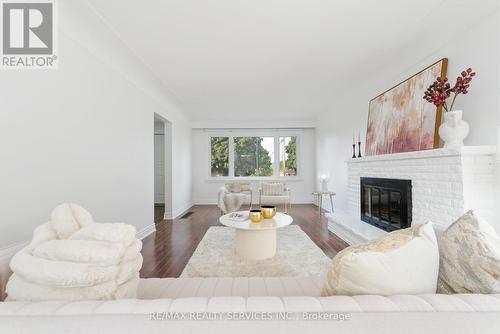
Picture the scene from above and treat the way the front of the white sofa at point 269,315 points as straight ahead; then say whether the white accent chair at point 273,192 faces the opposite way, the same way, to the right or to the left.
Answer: the opposite way

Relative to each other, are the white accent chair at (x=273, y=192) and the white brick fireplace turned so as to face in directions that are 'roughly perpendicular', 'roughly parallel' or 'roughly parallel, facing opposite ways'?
roughly perpendicular

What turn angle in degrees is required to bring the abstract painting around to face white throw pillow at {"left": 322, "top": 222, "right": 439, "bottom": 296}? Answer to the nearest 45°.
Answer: approximately 45° to its left

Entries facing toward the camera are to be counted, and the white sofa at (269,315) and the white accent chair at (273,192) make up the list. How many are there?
1

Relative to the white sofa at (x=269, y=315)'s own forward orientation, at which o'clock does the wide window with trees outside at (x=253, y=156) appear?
The wide window with trees outside is roughly at 12 o'clock from the white sofa.

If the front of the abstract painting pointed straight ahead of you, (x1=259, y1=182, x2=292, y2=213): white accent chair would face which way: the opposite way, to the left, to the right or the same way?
to the left

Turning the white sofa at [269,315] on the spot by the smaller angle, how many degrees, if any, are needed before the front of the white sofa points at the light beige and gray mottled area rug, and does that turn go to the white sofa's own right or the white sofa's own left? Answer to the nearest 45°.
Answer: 0° — it already faces it

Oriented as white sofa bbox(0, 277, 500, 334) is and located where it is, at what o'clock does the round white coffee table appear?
The round white coffee table is roughly at 12 o'clock from the white sofa.

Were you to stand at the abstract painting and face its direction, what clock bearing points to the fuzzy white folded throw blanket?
The fuzzy white folded throw blanket is roughly at 11 o'clock from the abstract painting.

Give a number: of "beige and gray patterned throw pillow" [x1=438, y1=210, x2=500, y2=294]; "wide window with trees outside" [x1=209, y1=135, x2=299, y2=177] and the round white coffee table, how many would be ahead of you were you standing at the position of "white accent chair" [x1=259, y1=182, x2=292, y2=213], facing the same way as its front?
2

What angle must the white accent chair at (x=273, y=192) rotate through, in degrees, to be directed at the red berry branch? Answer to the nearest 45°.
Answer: approximately 45° to its left

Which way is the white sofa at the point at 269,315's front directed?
away from the camera

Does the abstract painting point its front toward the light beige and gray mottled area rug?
yes

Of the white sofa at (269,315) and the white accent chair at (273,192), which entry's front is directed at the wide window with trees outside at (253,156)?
the white sofa

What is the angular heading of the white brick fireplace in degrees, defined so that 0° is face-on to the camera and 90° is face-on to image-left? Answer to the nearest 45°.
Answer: approximately 45°

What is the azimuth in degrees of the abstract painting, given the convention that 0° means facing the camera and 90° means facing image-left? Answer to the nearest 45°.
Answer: approximately 45°
